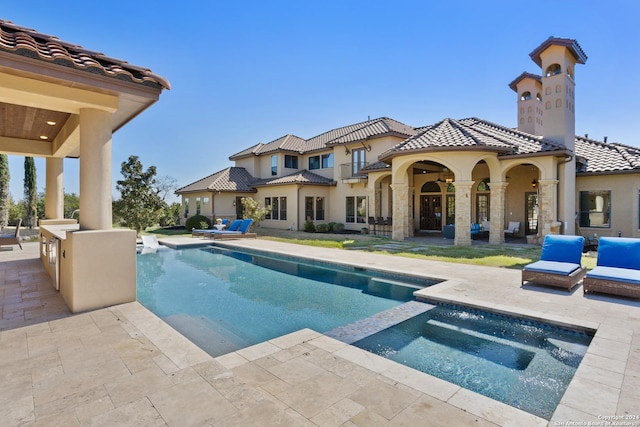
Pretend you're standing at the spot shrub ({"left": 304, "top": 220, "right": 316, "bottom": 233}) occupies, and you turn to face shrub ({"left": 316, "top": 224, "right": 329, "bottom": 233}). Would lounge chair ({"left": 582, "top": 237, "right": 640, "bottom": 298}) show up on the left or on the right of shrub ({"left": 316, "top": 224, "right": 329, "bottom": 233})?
right

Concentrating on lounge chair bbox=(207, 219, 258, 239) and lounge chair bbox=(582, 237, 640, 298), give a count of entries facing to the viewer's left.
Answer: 1

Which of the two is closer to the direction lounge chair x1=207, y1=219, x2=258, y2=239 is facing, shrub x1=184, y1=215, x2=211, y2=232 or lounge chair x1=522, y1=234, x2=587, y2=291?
the shrub

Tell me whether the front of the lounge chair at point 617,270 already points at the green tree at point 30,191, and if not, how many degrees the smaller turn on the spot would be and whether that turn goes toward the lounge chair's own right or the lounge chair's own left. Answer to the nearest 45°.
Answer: approximately 90° to the lounge chair's own right

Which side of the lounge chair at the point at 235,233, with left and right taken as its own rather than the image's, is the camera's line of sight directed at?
left

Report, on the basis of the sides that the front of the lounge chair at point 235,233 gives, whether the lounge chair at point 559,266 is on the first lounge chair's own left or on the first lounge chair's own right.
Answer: on the first lounge chair's own left

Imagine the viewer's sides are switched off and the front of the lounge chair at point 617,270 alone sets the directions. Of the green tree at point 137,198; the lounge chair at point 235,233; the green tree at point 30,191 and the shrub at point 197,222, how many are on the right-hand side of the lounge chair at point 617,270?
4

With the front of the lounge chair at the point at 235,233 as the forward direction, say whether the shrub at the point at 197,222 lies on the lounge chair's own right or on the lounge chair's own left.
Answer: on the lounge chair's own right

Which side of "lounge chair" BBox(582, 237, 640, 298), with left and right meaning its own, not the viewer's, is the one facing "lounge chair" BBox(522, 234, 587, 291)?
right

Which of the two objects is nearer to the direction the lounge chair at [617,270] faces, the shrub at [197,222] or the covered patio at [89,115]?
the covered patio
